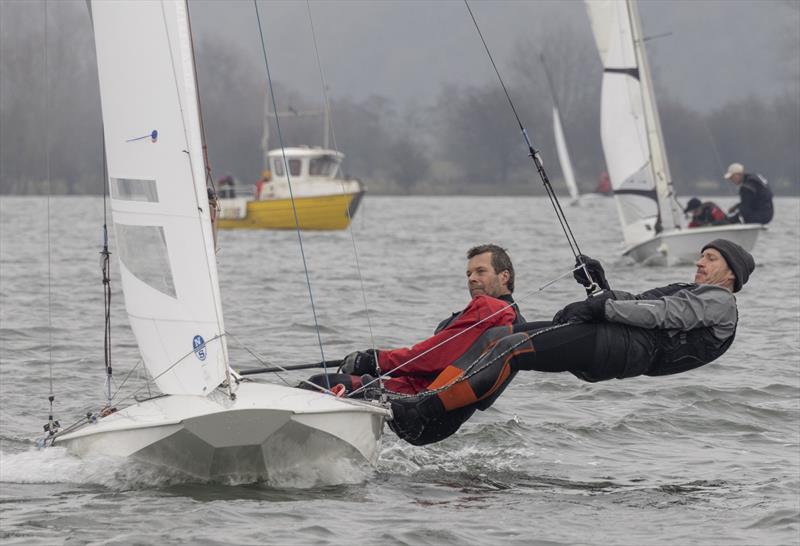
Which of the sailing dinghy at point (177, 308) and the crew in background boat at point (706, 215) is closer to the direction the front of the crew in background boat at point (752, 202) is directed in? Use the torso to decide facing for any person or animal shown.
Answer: the crew in background boat

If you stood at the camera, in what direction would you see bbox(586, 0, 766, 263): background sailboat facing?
facing the viewer and to the left of the viewer

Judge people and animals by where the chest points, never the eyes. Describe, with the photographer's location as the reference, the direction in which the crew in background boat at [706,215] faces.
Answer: facing to the left of the viewer

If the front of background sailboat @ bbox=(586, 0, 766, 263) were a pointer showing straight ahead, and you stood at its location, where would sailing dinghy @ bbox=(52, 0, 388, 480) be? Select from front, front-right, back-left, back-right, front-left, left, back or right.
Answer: front-left

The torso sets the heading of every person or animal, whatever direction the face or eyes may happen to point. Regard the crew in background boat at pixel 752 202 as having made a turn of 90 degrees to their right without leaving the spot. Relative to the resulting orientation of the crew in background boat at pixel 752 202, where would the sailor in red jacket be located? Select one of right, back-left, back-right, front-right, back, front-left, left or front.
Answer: back

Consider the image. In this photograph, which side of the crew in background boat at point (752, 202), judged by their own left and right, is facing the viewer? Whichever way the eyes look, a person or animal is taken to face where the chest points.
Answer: left

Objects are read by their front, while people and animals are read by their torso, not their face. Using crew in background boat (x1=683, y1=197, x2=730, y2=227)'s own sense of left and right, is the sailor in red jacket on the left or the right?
on their left
